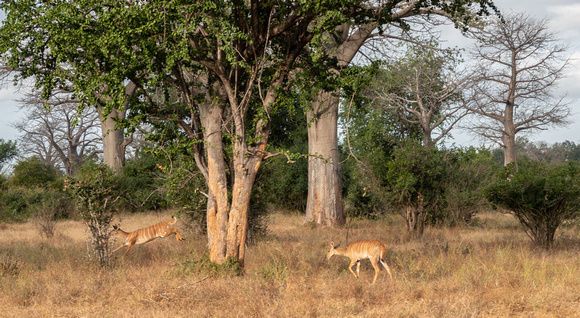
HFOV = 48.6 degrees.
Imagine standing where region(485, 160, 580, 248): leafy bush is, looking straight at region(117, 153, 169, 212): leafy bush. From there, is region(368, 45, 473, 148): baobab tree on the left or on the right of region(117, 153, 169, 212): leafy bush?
right

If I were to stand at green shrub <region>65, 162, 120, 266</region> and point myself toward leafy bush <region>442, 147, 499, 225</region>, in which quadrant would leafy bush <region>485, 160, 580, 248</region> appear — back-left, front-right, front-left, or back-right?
front-right
